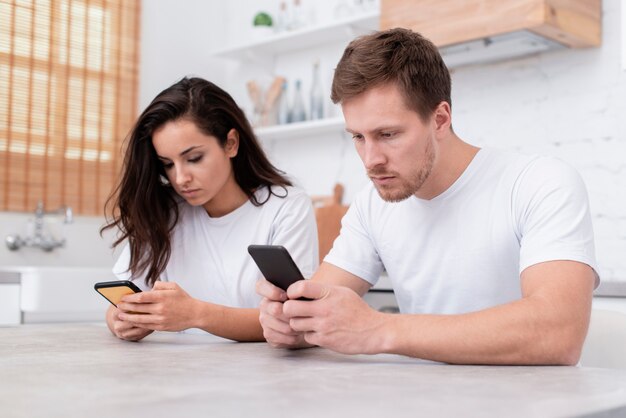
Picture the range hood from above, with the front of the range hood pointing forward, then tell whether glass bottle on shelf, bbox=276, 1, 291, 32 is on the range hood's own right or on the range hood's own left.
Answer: on the range hood's own right

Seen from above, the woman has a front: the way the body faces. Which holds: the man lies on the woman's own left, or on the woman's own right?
on the woman's own left

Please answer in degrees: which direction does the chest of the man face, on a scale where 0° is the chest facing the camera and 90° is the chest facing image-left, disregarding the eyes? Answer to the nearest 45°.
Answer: approximately 45°

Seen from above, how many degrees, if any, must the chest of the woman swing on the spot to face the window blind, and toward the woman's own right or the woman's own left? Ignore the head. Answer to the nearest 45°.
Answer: approximately 135° to the woman's own right

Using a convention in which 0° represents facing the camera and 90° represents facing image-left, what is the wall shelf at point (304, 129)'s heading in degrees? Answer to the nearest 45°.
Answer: approximately 45°

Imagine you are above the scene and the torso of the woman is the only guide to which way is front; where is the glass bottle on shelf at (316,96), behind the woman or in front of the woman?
behind

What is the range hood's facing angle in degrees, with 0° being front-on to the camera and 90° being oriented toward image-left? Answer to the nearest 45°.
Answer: approximately 45°
